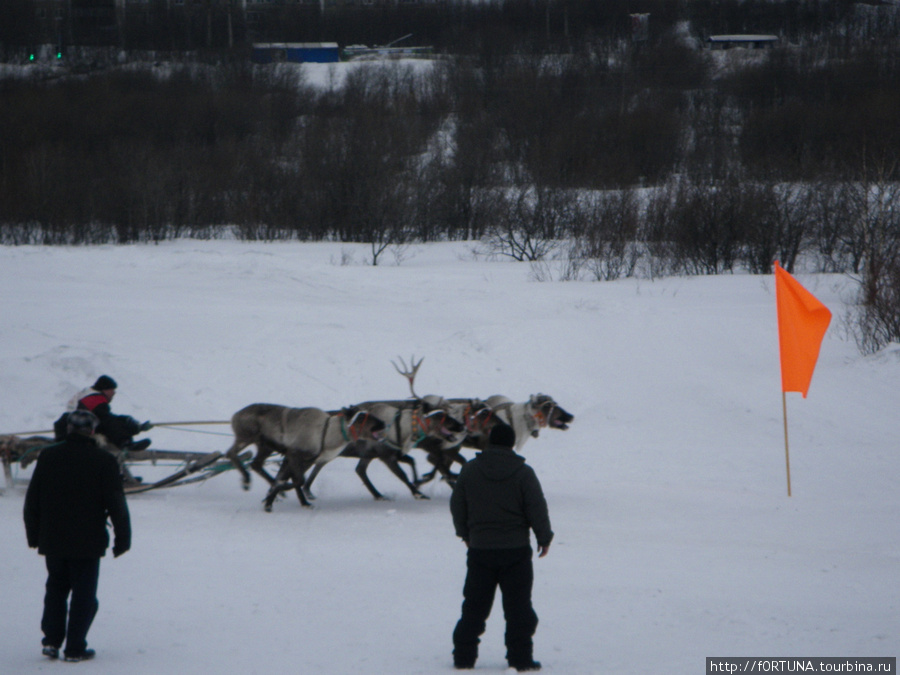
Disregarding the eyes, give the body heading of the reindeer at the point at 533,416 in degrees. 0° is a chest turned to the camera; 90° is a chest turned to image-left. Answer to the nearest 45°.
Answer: approximately 270°

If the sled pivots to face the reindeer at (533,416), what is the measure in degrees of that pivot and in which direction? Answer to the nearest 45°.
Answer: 0° — it already faces it

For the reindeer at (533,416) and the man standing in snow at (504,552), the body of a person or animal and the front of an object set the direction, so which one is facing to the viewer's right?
the reindeer

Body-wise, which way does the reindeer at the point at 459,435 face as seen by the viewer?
to the viewer's right

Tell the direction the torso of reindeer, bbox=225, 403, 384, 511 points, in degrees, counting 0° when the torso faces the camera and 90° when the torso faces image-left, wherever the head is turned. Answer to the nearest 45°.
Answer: approximately 270°

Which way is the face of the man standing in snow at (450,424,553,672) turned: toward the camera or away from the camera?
away from the camera

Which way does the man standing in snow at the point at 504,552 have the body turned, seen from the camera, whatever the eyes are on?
away from the camera

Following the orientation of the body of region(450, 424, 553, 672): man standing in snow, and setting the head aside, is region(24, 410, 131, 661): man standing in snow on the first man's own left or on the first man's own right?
on the first man's own left

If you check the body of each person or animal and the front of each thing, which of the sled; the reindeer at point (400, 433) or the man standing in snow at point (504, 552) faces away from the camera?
the man standing in snow

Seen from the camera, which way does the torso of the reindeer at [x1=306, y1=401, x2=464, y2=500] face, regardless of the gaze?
to the viewer's right

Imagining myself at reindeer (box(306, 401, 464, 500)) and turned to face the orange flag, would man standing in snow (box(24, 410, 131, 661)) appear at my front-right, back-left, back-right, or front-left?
back-right

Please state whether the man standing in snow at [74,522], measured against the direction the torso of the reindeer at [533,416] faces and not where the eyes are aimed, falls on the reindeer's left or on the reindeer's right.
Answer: on the reindeer's right

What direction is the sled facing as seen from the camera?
to the viewer's right
